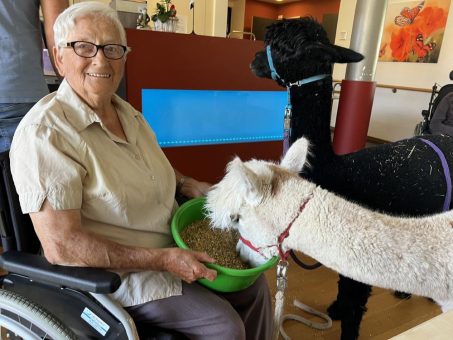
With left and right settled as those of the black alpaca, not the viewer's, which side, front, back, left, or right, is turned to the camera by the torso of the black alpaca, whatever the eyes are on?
left

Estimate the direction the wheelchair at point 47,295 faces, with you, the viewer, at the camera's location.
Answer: facing to the right of the viewer

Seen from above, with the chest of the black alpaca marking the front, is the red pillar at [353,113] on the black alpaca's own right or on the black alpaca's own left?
on the black alpaca's own right

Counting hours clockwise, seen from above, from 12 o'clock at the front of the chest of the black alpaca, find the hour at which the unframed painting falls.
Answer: The unframed painting is roughly at 3 o'clock from the black alpaca.

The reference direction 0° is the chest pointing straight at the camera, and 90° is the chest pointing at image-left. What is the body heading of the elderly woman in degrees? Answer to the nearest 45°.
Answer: approximately 315°

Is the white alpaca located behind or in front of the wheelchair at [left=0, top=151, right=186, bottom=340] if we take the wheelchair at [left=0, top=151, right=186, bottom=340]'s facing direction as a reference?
in front

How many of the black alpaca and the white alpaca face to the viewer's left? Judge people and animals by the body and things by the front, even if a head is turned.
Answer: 2

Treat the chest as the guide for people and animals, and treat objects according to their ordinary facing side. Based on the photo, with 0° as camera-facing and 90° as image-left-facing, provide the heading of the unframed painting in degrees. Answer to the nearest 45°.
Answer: approximately 0°

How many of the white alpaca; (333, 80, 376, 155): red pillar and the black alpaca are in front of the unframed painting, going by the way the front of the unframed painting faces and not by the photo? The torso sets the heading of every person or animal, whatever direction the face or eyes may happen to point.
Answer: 3

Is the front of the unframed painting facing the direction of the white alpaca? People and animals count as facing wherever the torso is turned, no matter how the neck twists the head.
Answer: yes
